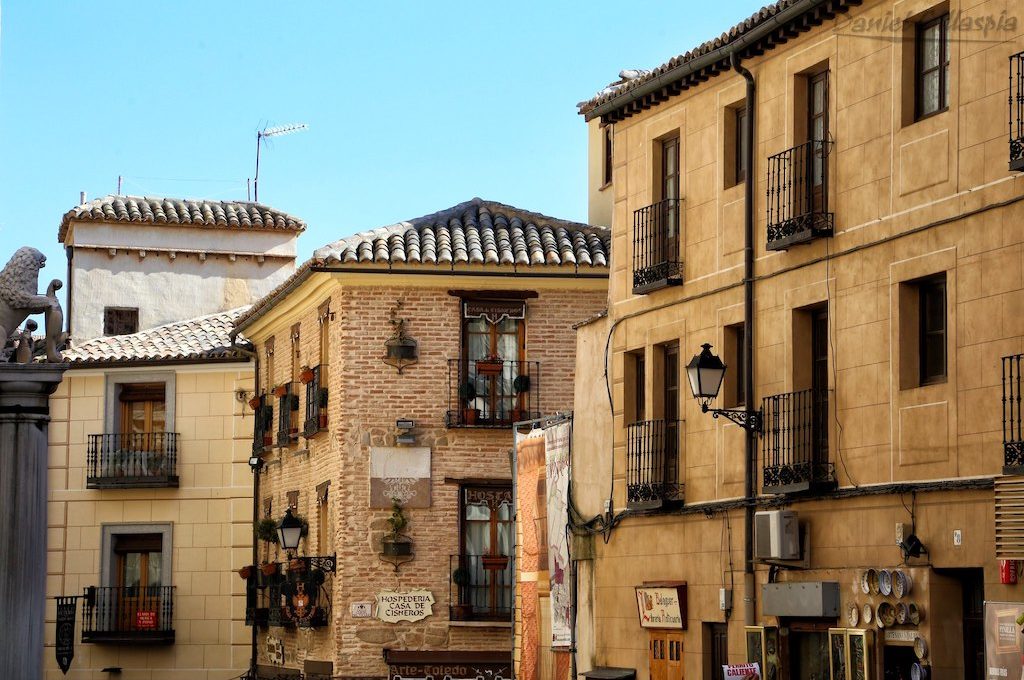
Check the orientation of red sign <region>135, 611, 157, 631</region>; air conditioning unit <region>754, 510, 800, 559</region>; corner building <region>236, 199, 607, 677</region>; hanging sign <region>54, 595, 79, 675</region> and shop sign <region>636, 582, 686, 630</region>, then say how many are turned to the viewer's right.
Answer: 0

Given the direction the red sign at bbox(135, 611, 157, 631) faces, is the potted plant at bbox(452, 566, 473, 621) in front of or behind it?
in front

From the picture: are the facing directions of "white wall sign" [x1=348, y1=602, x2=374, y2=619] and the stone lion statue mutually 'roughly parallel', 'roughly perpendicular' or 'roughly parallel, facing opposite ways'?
roughly perpendicular

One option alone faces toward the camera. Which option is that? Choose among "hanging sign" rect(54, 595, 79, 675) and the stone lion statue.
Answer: the hanging sign

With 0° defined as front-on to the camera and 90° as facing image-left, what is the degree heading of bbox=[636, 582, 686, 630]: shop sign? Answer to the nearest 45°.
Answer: approximately 45°

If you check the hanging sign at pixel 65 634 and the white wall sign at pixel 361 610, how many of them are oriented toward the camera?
2

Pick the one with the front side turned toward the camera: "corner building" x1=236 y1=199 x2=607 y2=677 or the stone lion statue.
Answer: the corner building

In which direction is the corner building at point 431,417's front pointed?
toward the camera

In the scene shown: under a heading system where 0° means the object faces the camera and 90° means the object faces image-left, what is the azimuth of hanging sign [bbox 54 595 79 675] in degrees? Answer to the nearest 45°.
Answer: approximately 0°

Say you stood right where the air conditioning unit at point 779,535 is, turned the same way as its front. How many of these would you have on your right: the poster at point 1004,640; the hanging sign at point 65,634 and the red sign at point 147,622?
2

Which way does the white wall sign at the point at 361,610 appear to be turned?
toward the camera
